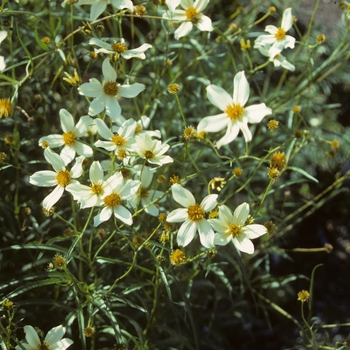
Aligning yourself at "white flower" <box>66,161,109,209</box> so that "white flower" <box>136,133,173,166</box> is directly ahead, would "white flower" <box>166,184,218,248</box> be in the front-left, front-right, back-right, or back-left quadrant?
front-right

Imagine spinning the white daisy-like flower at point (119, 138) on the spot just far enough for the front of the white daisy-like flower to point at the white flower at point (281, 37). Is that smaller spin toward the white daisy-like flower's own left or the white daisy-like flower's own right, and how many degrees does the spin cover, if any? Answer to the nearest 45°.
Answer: approximately 135° to the white daisy-like flower's own left

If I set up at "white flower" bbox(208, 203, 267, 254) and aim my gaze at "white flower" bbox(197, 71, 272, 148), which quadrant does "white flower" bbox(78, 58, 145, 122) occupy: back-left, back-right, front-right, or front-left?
front-left

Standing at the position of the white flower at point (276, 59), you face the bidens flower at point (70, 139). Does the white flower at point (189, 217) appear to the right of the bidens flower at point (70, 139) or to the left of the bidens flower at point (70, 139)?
left

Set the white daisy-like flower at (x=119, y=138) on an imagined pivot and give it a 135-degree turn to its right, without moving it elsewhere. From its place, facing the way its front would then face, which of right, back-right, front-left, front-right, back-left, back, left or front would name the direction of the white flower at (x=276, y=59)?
right

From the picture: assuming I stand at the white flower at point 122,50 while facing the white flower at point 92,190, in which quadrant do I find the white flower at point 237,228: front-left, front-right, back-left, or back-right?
front-left

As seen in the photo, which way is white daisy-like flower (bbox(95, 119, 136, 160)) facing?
toward the camera
